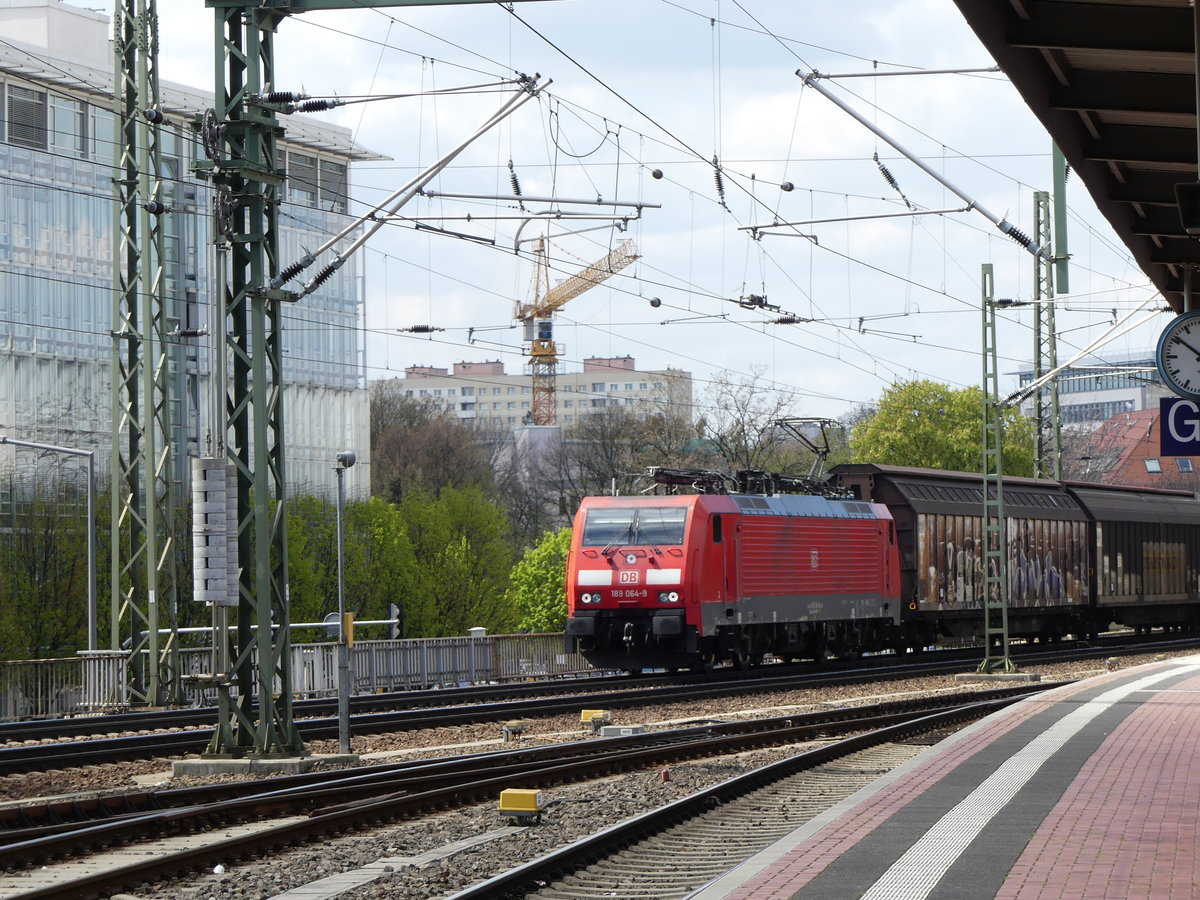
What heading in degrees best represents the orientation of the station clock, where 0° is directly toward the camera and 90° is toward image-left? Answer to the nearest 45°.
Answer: approximately 0°

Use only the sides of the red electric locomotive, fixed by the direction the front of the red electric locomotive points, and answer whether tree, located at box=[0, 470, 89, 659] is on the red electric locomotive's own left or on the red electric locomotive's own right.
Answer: on the red electric locomotive's own right

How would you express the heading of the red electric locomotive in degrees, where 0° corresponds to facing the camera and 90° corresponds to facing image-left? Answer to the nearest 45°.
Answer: approximately 45°
